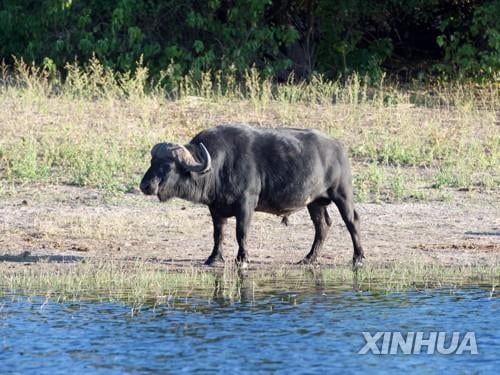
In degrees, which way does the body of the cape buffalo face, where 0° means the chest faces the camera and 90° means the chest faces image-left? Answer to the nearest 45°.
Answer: approximately 90°
